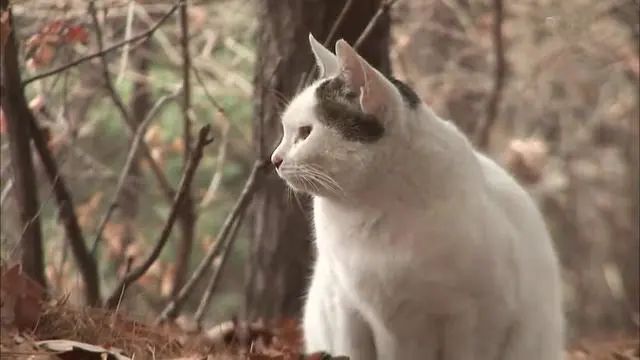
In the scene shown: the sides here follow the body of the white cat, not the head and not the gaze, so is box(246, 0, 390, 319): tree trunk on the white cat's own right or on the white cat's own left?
on the white cat's own right

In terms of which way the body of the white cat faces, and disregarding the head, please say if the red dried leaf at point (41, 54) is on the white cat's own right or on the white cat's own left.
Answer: on the white cat's own right

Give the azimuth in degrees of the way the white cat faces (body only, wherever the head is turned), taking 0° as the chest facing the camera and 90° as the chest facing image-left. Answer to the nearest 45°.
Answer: approximately 45°

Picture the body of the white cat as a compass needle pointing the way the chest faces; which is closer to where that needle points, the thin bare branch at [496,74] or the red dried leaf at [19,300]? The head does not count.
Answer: the red dried leaf

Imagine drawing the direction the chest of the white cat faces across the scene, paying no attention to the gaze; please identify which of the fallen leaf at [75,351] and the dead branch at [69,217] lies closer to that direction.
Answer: the fallen leaf

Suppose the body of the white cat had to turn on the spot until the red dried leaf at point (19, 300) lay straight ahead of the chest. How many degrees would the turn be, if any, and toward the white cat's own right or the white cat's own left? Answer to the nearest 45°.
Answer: approximately 45° to the white cat's own right

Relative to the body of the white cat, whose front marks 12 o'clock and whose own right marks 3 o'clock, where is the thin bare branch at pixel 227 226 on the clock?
The thin bare branch is roughly at 3 o'clock from the white cat.

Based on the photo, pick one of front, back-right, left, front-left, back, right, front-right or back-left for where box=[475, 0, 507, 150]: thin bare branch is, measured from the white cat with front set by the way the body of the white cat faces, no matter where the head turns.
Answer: back-right

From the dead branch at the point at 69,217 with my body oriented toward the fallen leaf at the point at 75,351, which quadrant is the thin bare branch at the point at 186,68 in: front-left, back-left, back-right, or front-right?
back-left
